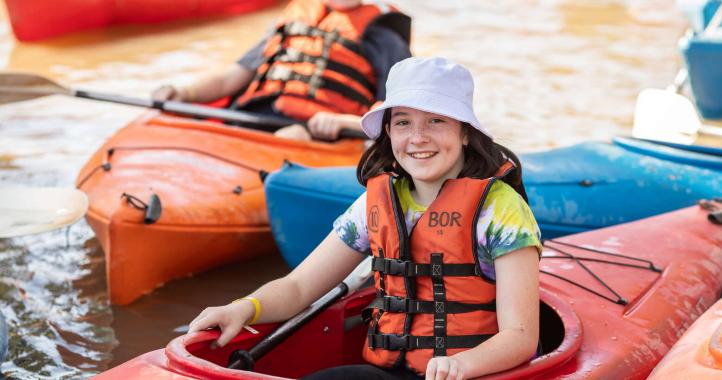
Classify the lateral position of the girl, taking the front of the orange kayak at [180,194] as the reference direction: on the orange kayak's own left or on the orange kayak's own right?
on the orange kayak's own left

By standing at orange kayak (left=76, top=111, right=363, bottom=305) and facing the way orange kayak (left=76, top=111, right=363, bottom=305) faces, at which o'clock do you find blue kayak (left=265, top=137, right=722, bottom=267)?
The blue kayak is roughly at 8 o'clock from the orange kayak.

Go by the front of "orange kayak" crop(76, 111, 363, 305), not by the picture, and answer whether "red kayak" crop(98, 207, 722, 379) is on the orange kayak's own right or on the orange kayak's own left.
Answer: on the orange kayak's own left

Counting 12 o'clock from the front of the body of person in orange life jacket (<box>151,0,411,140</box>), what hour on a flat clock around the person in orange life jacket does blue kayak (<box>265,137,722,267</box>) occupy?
The blue kayak is roughly at 9 o'clock from the person in orange life jacket.

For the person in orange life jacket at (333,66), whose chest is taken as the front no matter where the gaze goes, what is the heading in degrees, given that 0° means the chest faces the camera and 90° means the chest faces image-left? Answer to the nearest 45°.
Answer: approximately 45°

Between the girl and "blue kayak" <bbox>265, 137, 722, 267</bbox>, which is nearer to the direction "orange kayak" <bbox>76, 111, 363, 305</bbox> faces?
the girl

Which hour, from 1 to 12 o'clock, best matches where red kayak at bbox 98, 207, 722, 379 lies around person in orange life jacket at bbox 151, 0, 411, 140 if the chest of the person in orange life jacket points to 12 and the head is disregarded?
The red kayak is roughly at 10 o'clock from the person in orange life jacket.

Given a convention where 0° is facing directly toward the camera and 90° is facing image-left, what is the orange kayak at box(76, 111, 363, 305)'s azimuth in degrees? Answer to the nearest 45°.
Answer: approximately 45°

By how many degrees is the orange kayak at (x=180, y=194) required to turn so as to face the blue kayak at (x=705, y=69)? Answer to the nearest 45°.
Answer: approximately 180°

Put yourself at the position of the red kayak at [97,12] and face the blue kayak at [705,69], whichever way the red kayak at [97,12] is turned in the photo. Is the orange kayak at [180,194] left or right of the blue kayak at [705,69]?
right

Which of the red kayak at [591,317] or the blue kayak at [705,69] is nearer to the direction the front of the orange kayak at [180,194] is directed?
the red kayak
